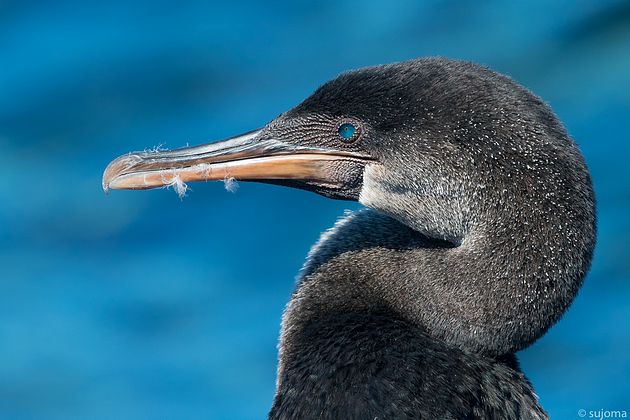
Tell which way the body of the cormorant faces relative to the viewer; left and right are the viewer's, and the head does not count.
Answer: facing to the left of the viewer
